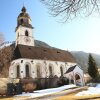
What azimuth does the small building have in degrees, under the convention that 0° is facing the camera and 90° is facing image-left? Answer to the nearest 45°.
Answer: approximately 315°
